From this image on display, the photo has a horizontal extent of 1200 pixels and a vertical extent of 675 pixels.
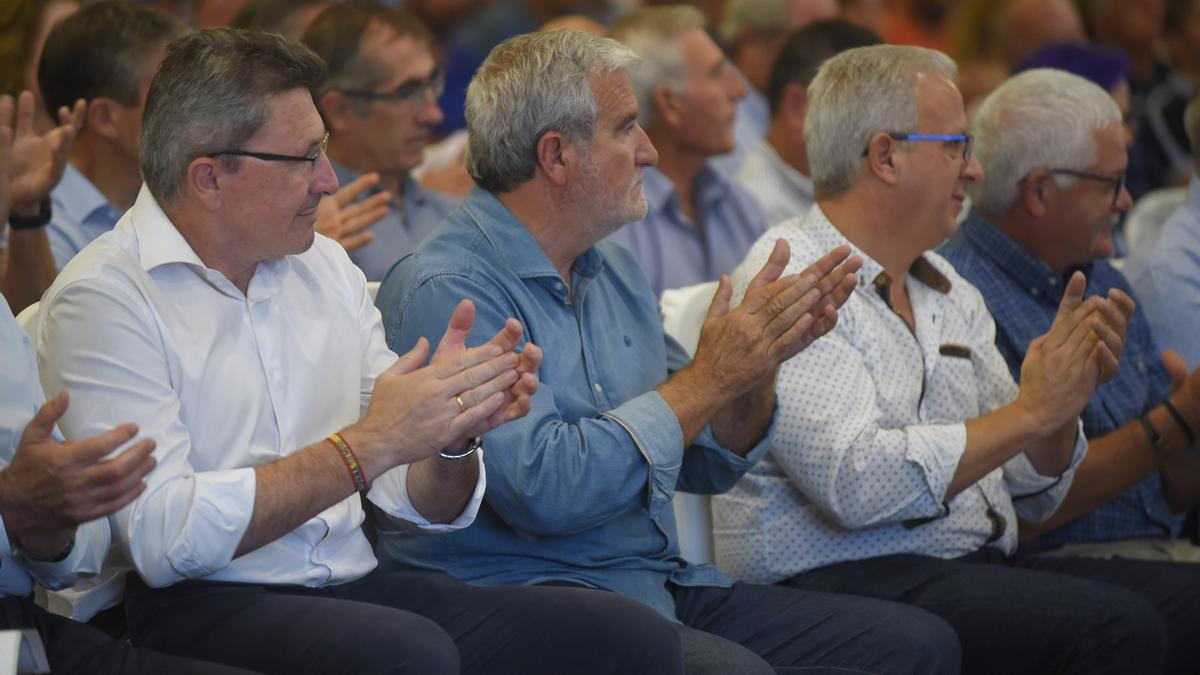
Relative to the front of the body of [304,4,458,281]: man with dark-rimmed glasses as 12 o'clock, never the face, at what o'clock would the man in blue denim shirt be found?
The man in blue denim shirt is roughly at 1 o'clock from the man with dark-rimmed glasses.

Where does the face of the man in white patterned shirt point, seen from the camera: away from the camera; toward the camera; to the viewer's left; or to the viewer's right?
to the viewer's right

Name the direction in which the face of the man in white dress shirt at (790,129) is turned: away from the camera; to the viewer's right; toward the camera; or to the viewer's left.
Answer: to the viewer's right

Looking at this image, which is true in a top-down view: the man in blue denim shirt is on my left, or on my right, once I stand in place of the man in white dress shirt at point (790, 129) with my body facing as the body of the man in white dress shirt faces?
on my right

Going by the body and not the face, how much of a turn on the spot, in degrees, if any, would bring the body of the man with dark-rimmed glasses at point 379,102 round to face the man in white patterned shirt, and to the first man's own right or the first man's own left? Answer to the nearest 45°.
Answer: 0° — they already face them

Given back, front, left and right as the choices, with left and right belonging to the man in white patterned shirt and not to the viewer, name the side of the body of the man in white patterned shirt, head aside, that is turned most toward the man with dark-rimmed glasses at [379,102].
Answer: back

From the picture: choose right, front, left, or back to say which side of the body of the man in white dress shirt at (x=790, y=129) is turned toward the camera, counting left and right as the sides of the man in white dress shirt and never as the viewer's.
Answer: right

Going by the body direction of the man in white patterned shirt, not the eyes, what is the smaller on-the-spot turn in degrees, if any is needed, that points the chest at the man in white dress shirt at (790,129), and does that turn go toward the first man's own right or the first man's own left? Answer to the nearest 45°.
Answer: approximately 135° to the first man's own left

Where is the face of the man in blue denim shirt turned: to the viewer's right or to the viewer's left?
to the viewer's right
